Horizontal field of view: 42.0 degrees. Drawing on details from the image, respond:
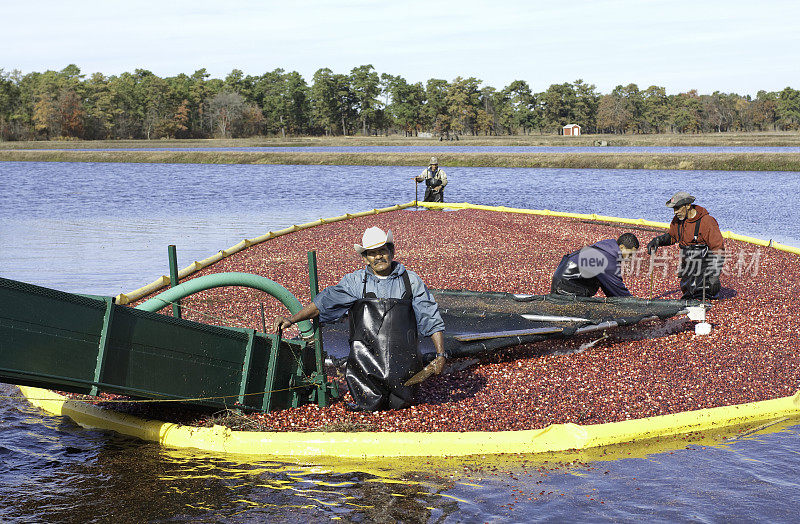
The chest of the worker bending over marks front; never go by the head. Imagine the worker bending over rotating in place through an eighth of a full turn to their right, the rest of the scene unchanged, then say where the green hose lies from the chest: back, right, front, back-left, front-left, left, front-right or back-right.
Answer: right

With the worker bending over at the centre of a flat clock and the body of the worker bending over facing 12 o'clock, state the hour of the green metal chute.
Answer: The green metal chute is roughly at 4 o'clock from the worker bending over.

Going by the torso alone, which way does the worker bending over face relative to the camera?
to the viewer's right

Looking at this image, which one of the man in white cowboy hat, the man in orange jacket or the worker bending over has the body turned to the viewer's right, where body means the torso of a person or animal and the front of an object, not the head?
the worker bending over

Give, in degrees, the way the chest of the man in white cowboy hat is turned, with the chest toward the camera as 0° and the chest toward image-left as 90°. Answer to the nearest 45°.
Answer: approximately 0°

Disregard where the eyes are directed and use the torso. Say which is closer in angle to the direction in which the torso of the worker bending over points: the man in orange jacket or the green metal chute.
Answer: the man in orange jacket

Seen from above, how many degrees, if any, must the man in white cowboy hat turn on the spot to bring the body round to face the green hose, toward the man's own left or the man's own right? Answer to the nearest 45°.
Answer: approximately 90° to the man's own right

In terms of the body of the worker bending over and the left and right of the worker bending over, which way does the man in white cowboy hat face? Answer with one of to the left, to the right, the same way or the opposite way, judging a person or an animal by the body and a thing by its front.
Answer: to the right

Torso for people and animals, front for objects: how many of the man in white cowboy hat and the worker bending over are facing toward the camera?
1

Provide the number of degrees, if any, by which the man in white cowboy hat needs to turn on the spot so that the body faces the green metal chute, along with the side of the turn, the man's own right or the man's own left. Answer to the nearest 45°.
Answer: approximately 90° to the man's own right
